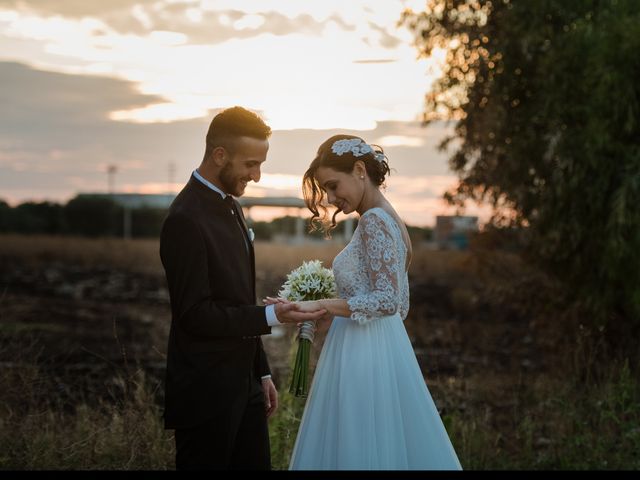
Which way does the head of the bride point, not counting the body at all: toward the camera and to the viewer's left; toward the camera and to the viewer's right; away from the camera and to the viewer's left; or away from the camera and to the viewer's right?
toward the camera and to the viewer's left

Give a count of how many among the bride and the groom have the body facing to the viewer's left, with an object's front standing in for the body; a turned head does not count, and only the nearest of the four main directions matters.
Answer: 1

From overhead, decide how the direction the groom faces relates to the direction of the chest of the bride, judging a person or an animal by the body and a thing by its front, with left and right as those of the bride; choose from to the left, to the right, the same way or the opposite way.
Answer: the opposite way

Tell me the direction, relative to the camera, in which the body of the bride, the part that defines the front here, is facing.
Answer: to the viewer's left

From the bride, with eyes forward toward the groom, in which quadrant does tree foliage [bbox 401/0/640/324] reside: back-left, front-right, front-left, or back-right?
back-right

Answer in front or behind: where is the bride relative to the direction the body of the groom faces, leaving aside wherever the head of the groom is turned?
in front

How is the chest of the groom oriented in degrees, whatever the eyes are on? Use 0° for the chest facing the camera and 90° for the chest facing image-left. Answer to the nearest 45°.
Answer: approximately 270°

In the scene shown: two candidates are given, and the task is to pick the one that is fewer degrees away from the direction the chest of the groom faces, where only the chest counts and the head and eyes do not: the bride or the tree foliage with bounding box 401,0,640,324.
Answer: the bride

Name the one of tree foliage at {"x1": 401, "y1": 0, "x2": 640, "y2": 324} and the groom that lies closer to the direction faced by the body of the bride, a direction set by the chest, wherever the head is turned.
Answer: the groom

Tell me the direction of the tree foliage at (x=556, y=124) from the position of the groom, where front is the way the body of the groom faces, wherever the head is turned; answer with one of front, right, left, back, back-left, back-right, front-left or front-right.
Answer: front-left

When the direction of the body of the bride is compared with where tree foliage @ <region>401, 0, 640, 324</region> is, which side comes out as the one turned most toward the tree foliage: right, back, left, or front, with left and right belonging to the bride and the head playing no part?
right

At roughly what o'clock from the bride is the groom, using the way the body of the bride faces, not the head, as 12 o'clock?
The groom is roughly at 11 o'clock from the bride.
